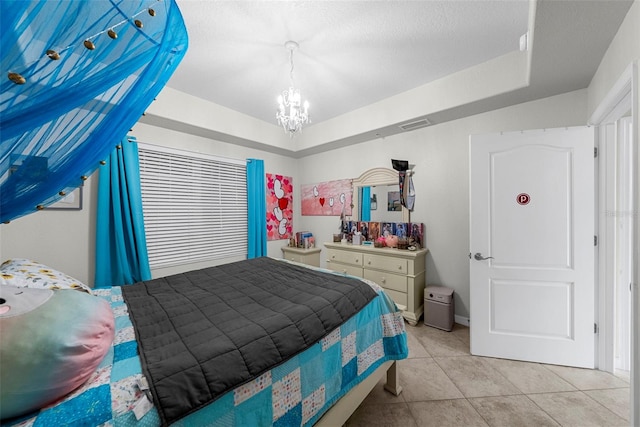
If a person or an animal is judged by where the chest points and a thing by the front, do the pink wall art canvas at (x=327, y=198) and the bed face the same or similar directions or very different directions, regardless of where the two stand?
very different directions

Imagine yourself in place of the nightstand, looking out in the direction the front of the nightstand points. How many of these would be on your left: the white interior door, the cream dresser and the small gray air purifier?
3

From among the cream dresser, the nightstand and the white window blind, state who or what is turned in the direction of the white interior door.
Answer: the white window blind

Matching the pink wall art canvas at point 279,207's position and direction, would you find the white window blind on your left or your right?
on your right

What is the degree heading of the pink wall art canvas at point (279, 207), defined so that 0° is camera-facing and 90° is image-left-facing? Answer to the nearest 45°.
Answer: approximately 315°

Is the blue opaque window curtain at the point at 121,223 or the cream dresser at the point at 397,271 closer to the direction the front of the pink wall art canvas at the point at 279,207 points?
the cream dresser

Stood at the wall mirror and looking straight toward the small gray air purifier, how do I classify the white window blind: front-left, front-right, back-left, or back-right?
back-right

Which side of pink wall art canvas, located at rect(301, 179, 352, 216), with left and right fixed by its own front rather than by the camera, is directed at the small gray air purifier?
left

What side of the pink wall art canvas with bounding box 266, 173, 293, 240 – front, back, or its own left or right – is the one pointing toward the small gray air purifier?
front

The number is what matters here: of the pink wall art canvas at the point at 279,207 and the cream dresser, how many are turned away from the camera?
0

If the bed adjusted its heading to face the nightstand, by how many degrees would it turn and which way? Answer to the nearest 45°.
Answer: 0° — it already faces it

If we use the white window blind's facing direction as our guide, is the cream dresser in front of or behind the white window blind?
in front

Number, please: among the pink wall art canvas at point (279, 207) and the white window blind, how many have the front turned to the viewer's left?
0

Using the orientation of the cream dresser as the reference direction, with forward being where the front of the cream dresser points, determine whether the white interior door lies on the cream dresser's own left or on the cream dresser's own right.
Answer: on the cream dresser's own left

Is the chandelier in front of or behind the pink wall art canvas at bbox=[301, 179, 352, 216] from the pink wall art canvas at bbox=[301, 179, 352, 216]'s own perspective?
in front
